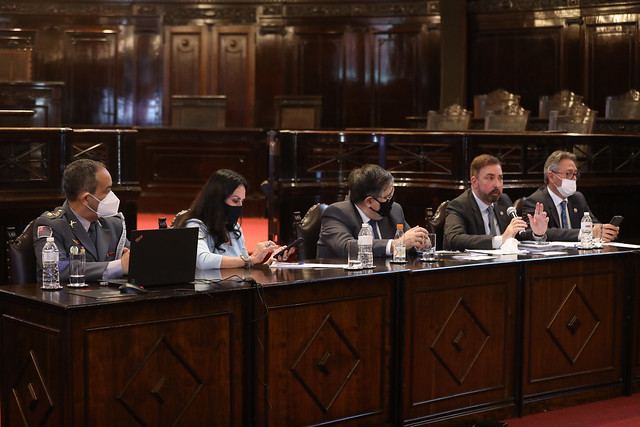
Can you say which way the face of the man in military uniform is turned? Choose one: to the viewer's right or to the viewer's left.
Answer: to the viewer's right

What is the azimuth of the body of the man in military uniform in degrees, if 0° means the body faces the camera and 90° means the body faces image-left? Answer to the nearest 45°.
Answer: approximately 315°

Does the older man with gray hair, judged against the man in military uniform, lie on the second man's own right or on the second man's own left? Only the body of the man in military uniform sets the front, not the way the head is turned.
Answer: on the second man's own left

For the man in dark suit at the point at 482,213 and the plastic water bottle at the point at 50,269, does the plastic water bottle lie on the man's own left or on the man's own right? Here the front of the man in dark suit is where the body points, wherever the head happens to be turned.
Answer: on the man's own right

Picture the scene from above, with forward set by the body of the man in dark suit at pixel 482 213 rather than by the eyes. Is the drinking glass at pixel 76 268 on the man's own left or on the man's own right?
on the man's own right
